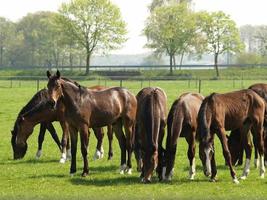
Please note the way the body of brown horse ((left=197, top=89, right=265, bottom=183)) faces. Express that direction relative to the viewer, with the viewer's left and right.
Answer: facing the viewer and to the left of the viewer

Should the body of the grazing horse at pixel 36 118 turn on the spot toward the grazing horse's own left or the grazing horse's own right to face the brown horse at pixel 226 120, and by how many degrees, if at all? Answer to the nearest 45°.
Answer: approximately 135° to the grazing horse's own left

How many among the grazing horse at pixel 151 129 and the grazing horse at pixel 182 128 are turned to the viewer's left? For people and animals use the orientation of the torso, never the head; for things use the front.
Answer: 0

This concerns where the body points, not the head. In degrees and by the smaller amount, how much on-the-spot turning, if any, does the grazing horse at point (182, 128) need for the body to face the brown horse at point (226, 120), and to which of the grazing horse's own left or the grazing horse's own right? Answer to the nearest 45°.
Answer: approximately 90° to the grazing horse's own left

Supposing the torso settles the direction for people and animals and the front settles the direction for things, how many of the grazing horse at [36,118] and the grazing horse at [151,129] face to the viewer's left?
1

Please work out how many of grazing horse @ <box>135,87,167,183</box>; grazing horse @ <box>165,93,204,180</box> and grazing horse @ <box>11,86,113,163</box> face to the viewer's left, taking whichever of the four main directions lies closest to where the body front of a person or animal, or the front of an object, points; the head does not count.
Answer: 1

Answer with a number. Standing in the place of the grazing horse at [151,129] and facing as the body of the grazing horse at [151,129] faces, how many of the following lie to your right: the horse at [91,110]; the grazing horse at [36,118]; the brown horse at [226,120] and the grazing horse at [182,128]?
2

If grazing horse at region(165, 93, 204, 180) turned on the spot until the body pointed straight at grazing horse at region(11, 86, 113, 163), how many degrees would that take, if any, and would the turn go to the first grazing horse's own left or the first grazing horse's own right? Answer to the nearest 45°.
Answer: approximately 90° to the first grazing horse's own left

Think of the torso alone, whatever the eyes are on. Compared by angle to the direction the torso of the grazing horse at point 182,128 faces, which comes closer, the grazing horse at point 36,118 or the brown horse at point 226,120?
the brown horse

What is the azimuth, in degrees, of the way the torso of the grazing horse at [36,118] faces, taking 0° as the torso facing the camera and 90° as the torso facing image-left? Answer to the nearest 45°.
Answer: approximately 90°

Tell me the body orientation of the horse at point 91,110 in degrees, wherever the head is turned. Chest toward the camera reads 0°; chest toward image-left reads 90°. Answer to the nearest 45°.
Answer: approximately 45°

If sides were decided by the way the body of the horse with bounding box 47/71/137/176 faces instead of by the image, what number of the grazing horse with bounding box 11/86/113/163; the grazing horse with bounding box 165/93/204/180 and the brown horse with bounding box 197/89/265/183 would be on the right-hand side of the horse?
1
